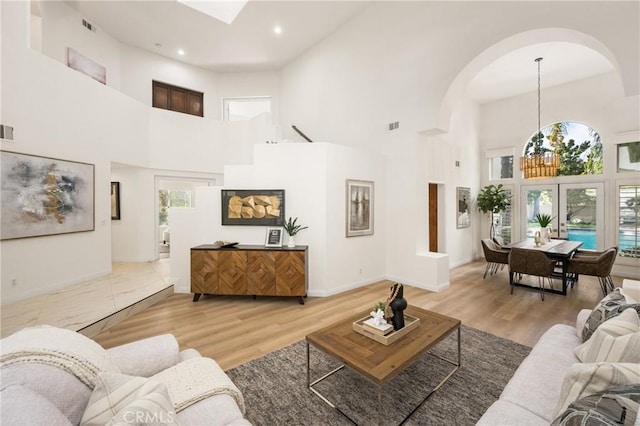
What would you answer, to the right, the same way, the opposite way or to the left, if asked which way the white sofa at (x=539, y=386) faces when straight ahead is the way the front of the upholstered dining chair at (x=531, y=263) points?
to the left

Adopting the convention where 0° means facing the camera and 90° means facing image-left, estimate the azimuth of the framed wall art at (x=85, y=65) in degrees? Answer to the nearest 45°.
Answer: approximately 315°

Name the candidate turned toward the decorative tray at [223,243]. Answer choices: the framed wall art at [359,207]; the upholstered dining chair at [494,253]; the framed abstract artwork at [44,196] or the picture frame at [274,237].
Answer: the framed abstract artwork

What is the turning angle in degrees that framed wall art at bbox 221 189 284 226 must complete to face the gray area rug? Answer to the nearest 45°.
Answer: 0° — it already faces it

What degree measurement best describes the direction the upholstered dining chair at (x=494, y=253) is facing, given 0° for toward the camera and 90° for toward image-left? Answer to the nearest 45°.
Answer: approximately 270°

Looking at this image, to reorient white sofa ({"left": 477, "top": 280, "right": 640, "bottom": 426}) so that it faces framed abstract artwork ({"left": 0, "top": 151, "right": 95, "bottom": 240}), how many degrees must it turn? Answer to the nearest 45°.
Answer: approximately 45° to its left

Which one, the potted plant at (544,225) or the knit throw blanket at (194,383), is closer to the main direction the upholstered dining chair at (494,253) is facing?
the potted plant

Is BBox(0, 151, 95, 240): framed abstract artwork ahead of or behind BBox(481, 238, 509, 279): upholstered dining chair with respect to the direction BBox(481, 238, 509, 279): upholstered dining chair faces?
behind

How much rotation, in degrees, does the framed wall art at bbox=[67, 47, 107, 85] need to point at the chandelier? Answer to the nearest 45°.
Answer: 0° — it already faces it

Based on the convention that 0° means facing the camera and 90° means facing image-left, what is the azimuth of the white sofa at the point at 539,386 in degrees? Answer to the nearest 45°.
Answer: approximately 135°

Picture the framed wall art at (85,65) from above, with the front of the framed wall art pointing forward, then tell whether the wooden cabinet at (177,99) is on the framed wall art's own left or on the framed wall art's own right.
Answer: on the framed wall art's own left
